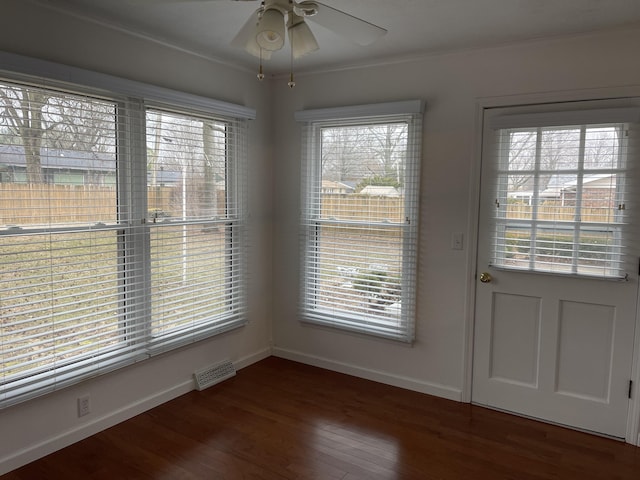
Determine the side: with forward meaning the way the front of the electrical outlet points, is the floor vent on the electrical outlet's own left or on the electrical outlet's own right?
on the electrical outlet's own left

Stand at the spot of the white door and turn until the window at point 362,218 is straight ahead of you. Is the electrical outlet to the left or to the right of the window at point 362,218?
left

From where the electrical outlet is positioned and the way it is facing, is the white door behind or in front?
in front

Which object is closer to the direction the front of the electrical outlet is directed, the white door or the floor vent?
the white door

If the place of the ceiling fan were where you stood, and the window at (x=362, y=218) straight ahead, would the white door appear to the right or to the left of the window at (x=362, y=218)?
right

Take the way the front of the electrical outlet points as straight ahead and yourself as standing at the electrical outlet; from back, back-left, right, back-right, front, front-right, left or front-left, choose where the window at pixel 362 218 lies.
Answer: front-left

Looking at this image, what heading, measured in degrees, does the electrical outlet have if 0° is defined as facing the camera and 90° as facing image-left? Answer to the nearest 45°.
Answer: approximately 315°
